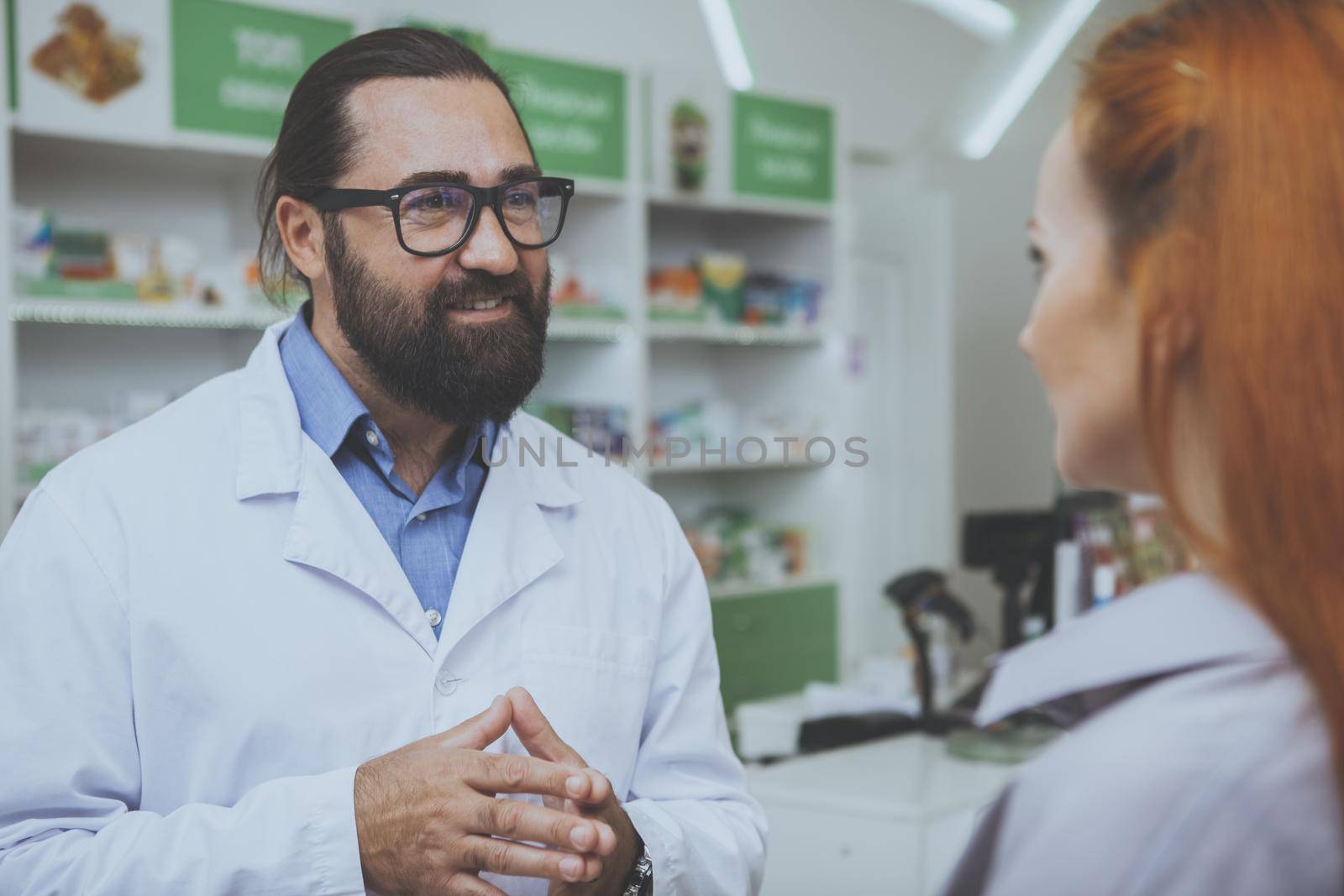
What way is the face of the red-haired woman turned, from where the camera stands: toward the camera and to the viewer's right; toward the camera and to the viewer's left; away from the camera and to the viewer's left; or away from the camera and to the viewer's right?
away from the camera and to the viewer's left

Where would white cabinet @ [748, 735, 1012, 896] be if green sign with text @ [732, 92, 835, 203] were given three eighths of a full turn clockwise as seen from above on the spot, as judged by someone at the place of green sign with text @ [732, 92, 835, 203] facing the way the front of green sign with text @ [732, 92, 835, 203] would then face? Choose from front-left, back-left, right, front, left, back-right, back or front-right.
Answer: left

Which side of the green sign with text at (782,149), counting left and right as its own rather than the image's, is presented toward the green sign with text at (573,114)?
right

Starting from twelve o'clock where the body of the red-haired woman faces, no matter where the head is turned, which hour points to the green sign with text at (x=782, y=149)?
The green sign with text is roughly at 1 o'clock from the red-haired woman.

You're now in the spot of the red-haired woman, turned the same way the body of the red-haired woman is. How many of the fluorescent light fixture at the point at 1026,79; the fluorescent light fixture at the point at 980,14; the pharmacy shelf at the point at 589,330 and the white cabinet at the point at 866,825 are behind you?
0

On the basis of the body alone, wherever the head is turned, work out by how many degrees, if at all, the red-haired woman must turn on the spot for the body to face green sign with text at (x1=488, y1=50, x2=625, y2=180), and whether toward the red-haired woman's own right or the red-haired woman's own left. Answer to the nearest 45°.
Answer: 0° — they already face it

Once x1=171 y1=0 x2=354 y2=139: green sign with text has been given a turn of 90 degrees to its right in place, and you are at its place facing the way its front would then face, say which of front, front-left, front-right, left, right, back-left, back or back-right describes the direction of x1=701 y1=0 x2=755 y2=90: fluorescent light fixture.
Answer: back

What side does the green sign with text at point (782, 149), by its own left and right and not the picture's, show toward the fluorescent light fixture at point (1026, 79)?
left

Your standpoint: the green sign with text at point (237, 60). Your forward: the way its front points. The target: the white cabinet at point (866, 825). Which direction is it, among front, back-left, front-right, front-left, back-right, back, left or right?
front

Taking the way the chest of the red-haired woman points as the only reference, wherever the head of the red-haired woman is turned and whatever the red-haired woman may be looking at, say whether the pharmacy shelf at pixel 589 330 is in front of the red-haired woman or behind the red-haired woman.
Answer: in front

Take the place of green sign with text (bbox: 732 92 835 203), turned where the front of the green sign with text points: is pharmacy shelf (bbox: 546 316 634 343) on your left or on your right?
on your right

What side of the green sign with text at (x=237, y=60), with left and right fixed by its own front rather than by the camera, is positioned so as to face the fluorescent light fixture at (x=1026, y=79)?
left

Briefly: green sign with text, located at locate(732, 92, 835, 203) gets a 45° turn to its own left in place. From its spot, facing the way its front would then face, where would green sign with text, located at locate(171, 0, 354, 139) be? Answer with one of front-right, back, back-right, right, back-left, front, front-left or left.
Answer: back-right

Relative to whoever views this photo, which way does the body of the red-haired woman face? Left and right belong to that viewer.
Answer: facing away from the viewer and to the left of the viewer

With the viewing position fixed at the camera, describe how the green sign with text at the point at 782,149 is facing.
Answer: facing the viewer and to the right of the viewer

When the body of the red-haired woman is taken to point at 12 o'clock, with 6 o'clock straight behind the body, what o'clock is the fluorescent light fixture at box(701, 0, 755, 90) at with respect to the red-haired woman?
The fluorescent light fixture is roughly at 1 o'clock from the red-haired woman.

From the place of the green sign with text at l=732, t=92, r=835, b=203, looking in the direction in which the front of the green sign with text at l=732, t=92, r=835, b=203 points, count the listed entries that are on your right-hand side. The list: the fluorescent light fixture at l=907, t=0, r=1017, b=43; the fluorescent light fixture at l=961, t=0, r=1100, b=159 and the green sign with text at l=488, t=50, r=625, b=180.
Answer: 1
